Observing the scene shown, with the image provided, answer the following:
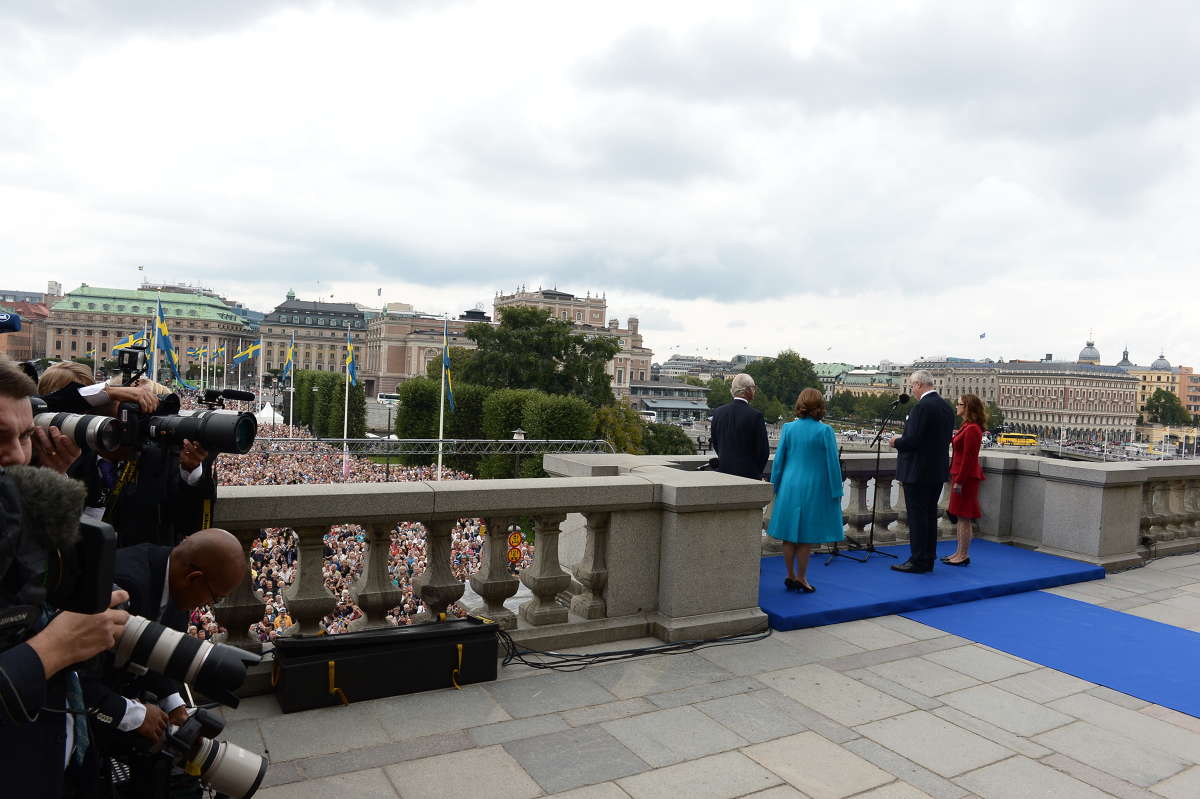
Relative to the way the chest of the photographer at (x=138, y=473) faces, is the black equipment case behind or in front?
in front

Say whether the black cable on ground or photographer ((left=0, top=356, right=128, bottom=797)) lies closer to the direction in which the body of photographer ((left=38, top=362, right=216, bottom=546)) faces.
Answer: the black cable on ground

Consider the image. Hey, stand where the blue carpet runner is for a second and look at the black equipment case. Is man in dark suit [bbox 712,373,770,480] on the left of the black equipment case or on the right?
right

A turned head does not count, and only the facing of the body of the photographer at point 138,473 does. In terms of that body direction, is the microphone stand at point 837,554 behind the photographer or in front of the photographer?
in front

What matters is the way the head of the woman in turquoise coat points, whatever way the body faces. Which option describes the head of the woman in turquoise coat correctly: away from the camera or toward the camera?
away from the camera

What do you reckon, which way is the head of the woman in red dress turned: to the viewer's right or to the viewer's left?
to the viewer's left

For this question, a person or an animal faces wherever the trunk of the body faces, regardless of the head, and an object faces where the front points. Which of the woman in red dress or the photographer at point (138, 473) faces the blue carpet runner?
the photographer

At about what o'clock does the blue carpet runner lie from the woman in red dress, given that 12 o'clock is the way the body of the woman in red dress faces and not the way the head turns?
The blue carpet runner is roughly at 8 o'clock from the woman in red dress.

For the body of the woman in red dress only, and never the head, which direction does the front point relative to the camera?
to the viewer's left

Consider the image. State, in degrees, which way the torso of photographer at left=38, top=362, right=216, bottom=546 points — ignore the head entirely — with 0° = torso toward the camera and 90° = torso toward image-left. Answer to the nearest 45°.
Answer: approximately 270°

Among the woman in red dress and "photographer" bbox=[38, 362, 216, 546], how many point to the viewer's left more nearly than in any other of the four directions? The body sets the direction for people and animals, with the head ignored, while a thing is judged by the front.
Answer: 1

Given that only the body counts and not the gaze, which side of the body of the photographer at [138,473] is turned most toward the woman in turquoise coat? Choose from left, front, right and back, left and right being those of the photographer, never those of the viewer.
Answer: front

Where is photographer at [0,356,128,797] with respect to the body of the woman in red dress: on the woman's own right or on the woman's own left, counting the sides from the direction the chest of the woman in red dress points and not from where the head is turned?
on the woman's own left

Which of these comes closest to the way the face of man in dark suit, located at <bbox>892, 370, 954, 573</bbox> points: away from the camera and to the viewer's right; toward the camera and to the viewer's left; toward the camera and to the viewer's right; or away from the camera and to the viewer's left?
away from the camera and to the viewer's left

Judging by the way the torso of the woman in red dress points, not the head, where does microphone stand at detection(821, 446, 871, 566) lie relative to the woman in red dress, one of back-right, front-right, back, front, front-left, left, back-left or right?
front-left
